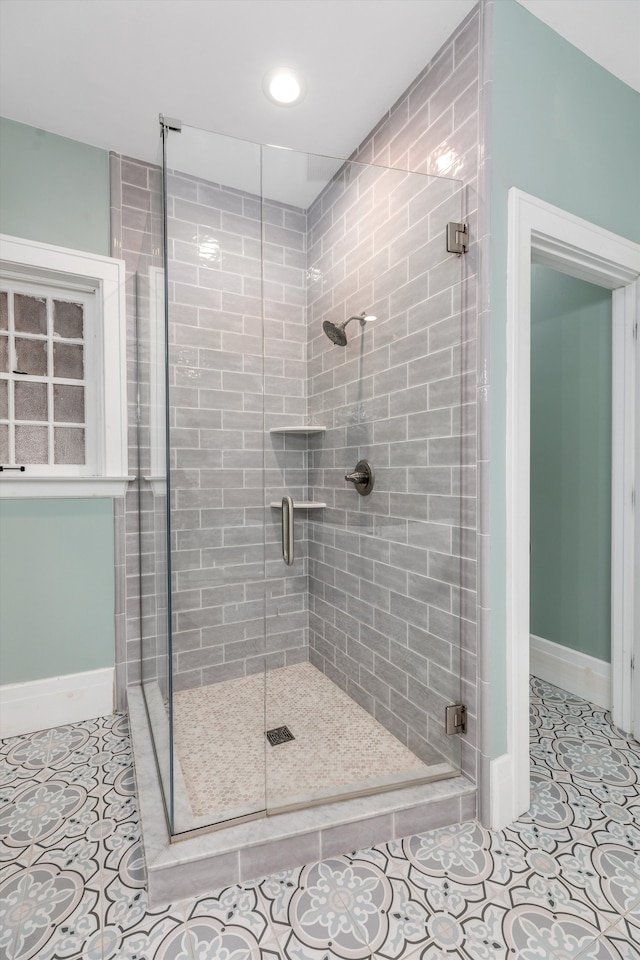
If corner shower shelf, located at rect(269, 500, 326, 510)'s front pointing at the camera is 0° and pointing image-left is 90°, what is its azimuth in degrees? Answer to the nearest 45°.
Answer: approximately 0°

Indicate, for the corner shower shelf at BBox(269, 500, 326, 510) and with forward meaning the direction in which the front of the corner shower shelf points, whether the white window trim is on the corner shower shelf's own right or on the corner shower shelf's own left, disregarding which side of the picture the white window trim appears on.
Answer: on the corner shower shelf's own right

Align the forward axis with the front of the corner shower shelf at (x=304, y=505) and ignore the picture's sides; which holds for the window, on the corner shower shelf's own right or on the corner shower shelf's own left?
on the corner shower shelf's own right

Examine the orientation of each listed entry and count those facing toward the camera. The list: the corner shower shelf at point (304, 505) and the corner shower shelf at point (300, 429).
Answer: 2

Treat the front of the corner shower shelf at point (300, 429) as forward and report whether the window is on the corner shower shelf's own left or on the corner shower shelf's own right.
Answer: on the corner shower shelf's own right
